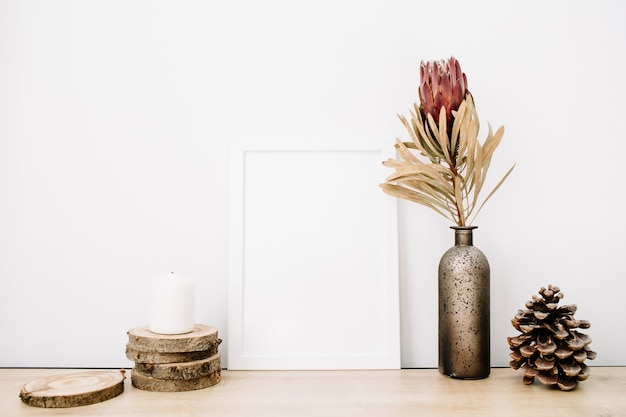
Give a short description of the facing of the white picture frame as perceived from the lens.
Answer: facing the viewer
